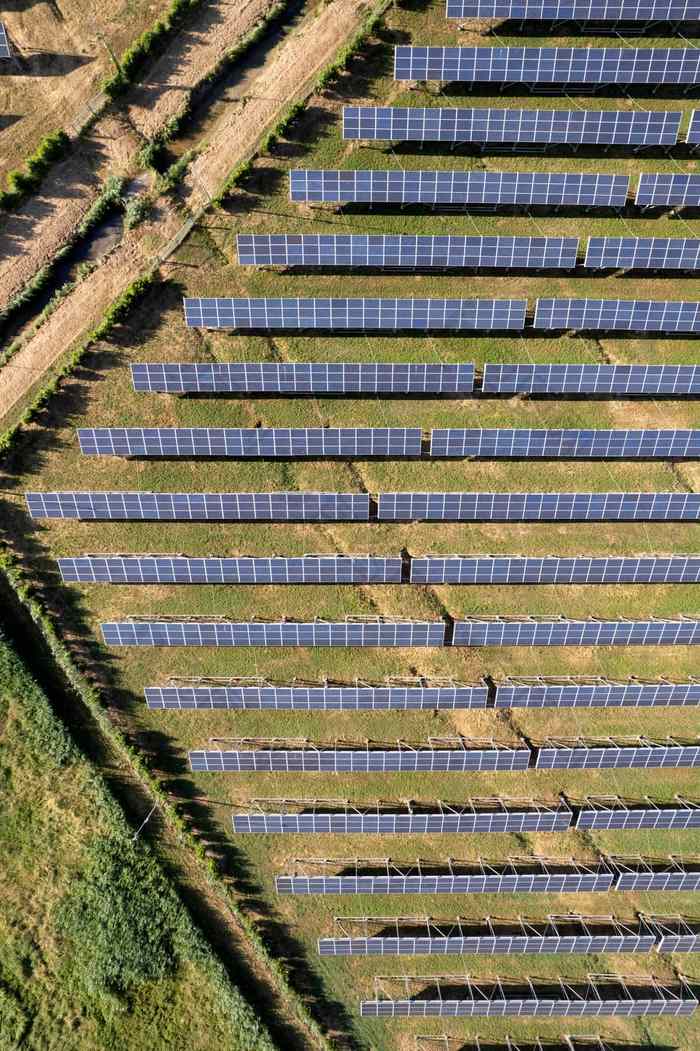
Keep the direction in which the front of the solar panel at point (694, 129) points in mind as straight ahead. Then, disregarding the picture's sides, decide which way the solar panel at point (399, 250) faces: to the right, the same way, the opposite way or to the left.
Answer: the same way

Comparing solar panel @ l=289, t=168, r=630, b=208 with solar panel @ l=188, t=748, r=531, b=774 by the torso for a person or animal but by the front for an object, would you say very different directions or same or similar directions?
same or similar directions

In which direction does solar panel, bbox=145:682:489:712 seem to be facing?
toward the camera

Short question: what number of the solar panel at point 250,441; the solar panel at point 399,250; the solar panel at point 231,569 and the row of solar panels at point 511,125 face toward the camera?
4

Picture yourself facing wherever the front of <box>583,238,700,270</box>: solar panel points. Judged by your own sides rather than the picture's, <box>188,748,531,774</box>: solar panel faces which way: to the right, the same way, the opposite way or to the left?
the same way

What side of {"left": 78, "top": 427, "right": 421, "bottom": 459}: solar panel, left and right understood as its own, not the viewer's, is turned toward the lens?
front

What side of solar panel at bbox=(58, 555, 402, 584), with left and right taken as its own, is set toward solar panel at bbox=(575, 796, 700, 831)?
left

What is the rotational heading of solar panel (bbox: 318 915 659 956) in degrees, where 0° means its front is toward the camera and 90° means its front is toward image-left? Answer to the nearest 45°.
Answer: approximately 0°

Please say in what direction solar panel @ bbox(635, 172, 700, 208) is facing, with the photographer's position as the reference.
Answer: facing the viewer

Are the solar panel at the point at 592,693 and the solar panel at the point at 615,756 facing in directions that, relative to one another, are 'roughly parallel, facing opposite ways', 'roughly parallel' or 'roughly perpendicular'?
roughly parallel

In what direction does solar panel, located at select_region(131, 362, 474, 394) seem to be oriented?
toward the camera

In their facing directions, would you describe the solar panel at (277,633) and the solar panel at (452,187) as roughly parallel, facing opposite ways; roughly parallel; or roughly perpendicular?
roughly parallel
